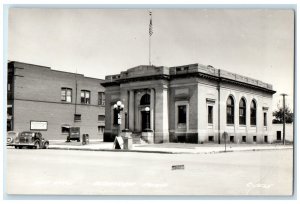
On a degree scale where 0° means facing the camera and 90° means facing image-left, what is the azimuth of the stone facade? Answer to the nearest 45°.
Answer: approximately 45°

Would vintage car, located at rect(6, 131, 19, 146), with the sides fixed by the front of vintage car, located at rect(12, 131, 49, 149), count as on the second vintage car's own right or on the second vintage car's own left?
on the second vintage car's own left

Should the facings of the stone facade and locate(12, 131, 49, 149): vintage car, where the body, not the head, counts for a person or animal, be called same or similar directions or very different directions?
very different directions
